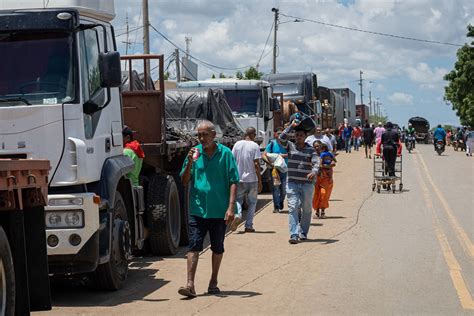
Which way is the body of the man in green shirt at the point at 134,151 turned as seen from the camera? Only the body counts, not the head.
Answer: to the viewer's left

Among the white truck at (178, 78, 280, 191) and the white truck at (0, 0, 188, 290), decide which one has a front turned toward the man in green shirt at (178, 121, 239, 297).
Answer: the white truck at (178, 78, 280, 191)

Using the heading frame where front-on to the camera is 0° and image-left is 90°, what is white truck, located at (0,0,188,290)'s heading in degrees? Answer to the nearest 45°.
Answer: approximately 45°

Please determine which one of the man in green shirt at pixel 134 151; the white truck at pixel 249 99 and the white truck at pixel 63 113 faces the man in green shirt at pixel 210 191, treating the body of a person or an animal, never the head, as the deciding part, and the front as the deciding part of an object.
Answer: the white truck at pixel 249 99
